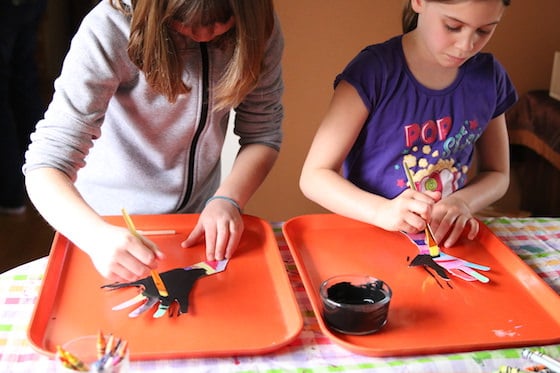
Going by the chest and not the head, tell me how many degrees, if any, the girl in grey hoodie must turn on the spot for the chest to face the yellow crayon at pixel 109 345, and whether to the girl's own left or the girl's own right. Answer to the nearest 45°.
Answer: approximately 45° to the girl's own right

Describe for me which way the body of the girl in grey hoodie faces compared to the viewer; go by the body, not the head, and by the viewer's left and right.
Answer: facing the viewer and to the right of the viewer

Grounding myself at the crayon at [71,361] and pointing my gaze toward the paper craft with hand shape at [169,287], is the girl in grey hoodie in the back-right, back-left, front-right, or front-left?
front-left

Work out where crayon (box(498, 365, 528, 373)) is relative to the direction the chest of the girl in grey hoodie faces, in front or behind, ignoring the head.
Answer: in front

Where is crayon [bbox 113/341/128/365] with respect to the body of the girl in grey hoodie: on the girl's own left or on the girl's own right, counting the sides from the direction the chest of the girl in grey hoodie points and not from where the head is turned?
on the girl's own right

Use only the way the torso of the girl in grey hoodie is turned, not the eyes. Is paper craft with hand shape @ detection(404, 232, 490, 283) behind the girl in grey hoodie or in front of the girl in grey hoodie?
in front

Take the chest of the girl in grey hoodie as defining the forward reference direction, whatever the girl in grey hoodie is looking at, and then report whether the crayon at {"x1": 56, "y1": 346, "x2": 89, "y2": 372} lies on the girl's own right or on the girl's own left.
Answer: on the girl's own right

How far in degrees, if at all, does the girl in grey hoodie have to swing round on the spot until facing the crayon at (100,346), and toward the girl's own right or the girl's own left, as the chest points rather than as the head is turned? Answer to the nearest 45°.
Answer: approximately 45° to the girl's own right

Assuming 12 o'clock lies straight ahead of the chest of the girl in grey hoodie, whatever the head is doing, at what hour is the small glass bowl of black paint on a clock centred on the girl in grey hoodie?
The small glass bowl of black paint is roughly at 12 o'clock from the girl in grey hoodie.

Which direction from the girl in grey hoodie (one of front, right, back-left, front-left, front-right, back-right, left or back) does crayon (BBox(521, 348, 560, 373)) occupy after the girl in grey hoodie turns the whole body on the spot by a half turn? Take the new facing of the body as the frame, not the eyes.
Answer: back
